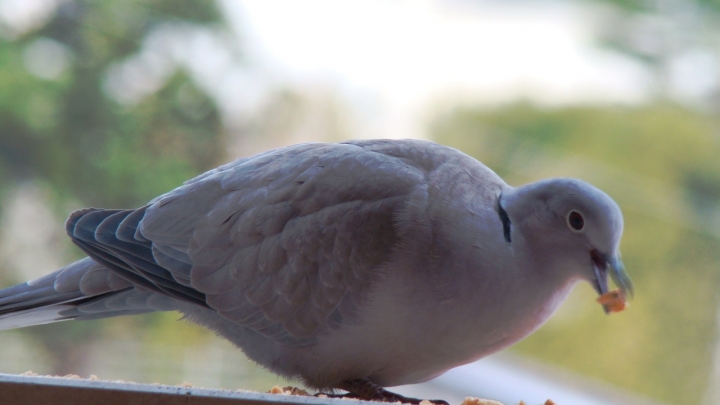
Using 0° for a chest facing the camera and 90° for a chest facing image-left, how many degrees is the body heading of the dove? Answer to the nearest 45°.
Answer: approximately 270°
